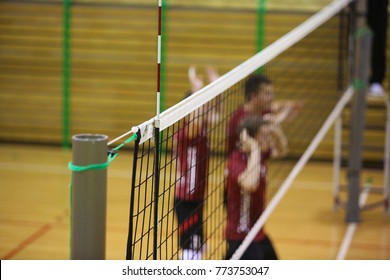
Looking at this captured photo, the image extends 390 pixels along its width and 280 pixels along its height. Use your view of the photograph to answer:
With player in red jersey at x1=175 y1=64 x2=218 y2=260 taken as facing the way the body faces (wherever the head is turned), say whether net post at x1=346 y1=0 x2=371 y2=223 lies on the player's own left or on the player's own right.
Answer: on the player's own left

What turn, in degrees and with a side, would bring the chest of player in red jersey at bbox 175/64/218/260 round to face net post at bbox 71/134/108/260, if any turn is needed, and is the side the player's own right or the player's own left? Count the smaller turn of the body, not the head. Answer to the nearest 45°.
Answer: approximately 90° to the player's own right

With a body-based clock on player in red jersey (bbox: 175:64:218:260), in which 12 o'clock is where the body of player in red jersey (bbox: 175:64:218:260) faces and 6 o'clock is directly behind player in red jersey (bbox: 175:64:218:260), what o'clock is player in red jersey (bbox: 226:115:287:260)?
player in red jersey (bbox: 226:115:287:260) is roughly at 10 o'clock from player in red jersey (bbox: 175:64:218:260).

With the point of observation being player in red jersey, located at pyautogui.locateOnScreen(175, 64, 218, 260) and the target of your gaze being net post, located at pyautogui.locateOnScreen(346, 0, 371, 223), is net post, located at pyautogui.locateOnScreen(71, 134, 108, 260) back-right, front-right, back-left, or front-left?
back-right
